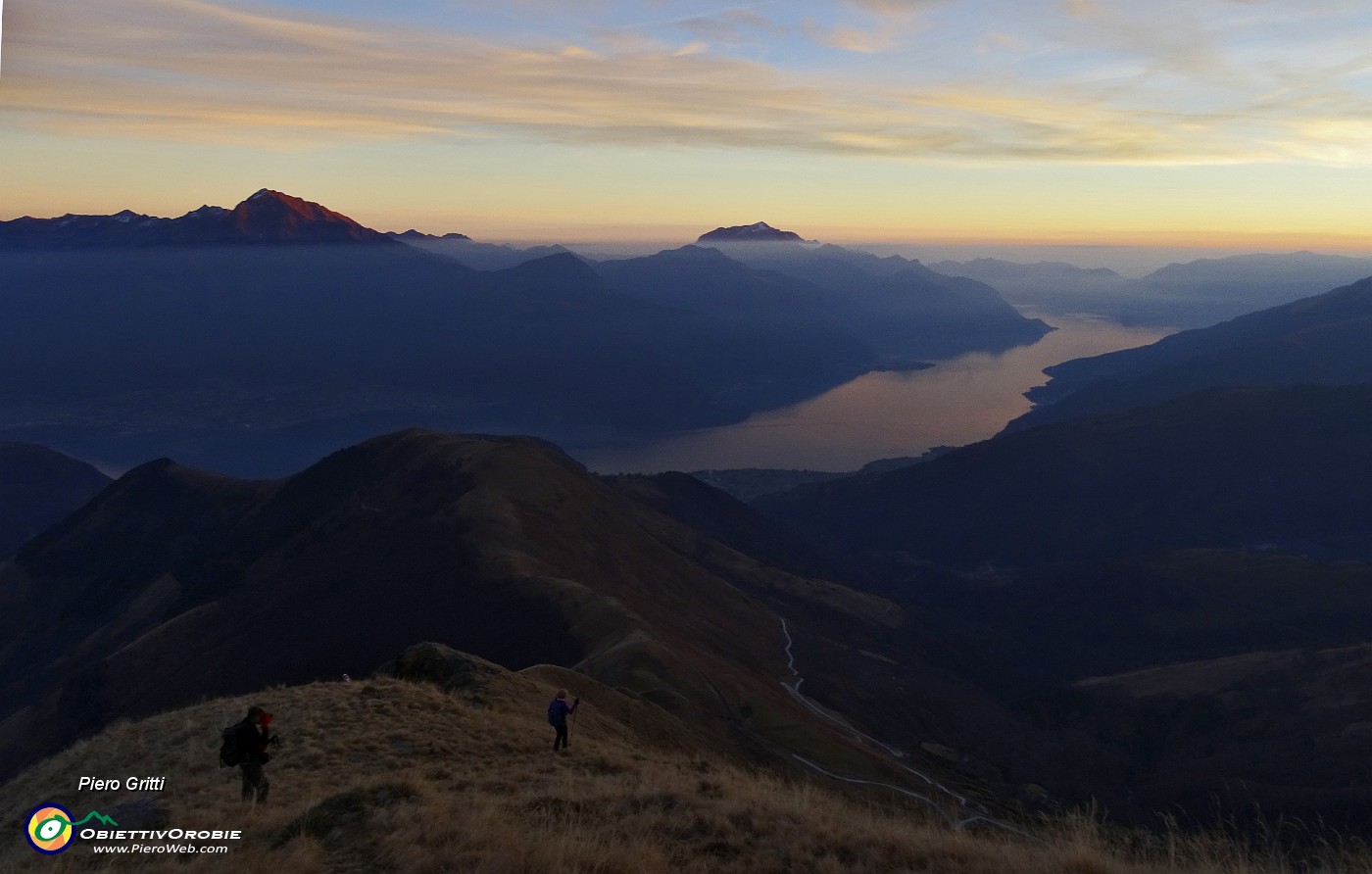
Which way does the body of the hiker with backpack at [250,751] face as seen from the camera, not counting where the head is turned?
to the viewer's right
